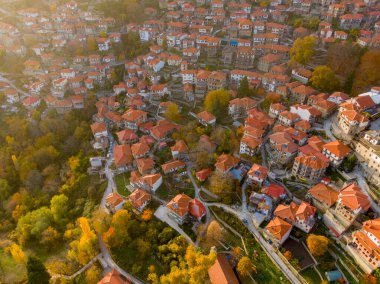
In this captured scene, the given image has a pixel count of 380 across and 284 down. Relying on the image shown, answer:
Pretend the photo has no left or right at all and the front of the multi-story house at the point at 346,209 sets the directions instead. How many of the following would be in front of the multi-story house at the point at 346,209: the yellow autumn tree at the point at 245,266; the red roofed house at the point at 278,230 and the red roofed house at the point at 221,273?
3

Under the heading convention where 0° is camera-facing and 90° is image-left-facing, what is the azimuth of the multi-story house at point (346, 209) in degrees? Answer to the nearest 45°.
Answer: approximately 45°

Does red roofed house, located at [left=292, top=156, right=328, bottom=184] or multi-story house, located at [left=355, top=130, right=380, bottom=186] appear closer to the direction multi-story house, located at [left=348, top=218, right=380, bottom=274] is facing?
the red roofed house

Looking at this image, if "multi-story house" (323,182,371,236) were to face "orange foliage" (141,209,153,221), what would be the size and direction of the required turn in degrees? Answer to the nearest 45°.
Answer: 0° — it already faces it

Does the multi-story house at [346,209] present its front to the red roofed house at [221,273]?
yes

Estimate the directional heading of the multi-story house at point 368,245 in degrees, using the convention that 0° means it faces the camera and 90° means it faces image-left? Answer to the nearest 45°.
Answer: approximately 45°

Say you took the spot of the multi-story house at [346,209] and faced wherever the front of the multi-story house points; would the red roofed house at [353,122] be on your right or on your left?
on your right

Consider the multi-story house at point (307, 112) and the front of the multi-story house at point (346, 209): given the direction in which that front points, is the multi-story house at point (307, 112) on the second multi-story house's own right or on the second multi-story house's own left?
on the second multi-story house's own right

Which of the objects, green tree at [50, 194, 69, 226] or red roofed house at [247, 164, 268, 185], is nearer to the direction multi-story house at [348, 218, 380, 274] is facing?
the green tree
